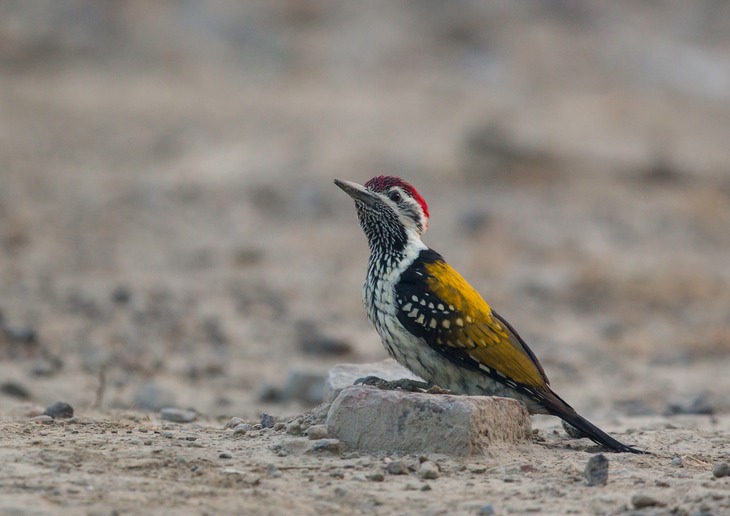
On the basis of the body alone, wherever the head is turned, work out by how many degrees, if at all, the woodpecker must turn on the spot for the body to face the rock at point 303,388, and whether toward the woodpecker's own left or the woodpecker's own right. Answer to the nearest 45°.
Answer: approximately 45° to the woodpecker's own right

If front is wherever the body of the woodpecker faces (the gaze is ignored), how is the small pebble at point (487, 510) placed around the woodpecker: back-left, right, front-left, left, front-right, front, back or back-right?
left

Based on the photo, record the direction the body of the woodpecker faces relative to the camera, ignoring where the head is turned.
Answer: to the viewer's left

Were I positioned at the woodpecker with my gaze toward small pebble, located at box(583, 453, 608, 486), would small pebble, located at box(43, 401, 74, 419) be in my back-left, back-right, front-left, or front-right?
back-right

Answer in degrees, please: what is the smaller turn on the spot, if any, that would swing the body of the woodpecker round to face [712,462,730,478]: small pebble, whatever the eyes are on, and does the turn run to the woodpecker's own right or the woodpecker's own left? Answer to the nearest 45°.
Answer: approximately 135° to the woodpecker's own left

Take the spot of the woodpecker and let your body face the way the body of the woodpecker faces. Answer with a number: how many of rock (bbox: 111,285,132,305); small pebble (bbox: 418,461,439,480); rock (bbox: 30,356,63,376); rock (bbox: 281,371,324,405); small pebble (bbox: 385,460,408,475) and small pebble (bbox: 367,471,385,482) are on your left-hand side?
3

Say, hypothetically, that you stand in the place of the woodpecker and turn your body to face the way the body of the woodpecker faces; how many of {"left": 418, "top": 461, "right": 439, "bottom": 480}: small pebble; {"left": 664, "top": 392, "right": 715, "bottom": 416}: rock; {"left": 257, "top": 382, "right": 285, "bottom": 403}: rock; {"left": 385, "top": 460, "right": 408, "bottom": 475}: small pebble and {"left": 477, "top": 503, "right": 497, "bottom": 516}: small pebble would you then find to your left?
3

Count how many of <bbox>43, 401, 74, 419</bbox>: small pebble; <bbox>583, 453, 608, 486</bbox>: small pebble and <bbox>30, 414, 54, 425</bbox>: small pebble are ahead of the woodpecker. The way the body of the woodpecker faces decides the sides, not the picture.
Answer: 2

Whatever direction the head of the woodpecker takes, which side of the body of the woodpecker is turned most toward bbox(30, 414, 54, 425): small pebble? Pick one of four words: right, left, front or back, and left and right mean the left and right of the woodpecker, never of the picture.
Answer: front

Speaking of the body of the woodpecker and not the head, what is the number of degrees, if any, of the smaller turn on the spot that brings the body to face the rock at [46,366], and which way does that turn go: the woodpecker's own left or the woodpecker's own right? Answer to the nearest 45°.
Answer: approximately 45° to the woodpecker's own right

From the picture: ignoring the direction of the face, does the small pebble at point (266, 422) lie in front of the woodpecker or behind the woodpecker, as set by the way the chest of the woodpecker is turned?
in front

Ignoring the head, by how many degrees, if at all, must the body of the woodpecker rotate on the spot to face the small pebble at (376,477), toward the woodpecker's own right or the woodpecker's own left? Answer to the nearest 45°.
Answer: approximately 90° to the woodpecker's own left

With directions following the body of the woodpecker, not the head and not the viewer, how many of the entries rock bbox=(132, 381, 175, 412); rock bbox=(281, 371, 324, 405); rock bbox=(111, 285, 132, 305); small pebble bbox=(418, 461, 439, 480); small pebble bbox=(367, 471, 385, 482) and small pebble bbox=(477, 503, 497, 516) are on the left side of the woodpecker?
3

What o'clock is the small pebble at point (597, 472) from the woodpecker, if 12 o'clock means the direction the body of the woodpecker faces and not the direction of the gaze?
The small pebble is roughly at 8 o'clock from the woodpecker.

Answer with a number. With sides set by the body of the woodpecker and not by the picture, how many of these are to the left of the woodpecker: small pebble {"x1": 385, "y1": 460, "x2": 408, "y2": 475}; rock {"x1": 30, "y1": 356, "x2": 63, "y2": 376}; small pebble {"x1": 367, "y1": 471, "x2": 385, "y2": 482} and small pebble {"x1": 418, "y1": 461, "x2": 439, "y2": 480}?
3
